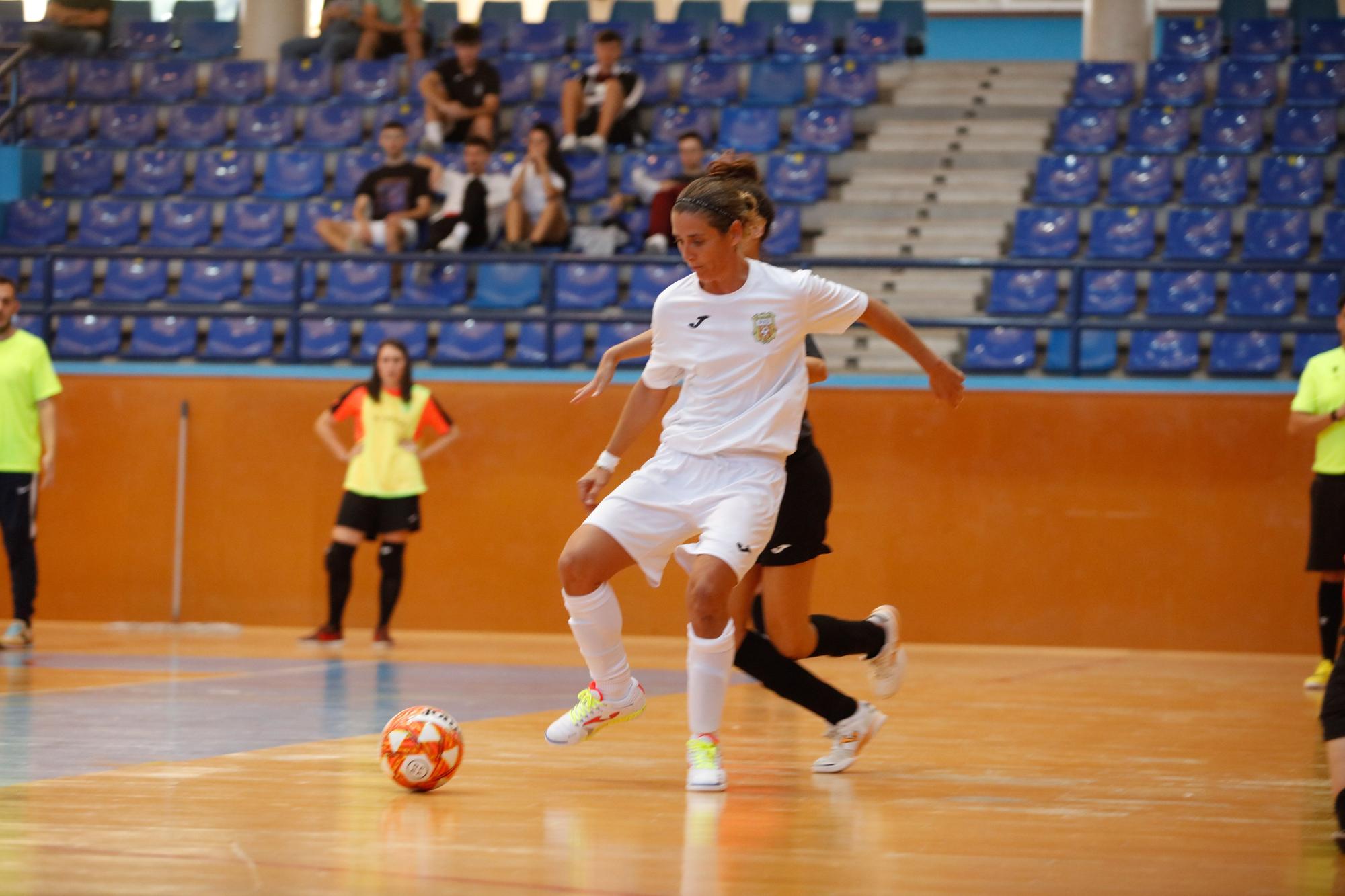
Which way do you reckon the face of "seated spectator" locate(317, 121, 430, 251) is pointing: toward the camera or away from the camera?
toward the camera

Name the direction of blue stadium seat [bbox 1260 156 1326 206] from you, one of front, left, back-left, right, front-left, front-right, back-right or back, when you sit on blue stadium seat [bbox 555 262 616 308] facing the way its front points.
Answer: left

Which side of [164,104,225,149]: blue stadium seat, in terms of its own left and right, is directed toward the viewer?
front

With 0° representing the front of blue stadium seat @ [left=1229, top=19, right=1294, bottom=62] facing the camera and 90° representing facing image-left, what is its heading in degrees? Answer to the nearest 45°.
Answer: approximately 0°

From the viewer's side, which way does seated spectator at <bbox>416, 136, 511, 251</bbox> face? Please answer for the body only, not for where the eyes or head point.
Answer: toward the camera

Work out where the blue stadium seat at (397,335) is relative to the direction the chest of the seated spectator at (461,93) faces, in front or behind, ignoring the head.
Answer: in front

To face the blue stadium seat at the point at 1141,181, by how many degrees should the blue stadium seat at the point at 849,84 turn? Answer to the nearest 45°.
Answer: approximately 45° to its left

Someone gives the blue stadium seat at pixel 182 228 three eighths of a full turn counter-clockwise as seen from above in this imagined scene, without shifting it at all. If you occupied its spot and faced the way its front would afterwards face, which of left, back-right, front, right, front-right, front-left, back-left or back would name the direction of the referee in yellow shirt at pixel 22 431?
back-right

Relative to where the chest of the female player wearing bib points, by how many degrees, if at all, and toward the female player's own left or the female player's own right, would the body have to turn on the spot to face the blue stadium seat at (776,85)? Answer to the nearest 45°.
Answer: approximately 135° to the female player's own left

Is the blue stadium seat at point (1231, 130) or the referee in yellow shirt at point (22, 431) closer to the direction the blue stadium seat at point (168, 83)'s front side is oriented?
the referee in yellow shirt

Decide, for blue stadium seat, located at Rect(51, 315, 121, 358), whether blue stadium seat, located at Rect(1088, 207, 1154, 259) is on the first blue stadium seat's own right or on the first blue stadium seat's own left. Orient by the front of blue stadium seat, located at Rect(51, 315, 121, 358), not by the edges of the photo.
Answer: on the first blue stadium seat's own left

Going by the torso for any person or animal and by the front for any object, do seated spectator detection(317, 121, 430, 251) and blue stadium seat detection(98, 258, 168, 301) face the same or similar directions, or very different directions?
same or similar directions

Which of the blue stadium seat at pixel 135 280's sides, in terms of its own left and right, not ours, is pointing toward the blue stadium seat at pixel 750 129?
left

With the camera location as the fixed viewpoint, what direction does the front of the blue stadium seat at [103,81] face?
facing the viewer

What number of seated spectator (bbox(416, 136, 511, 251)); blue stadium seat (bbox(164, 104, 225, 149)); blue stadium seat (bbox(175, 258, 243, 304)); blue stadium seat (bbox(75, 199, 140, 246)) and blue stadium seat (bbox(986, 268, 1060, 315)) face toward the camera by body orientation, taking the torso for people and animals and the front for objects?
5

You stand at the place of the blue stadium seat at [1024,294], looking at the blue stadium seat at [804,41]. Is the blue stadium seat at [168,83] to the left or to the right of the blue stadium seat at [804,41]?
left
